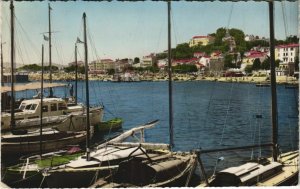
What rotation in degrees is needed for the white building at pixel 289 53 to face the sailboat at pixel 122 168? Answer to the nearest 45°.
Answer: approximately 45° to its right

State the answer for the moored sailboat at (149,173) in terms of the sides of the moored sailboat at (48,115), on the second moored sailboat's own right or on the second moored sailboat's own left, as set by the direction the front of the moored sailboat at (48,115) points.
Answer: on the second moored sailboat's own right

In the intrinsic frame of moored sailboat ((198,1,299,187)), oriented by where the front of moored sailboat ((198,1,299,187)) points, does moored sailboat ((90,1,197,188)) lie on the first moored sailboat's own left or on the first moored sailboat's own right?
on the first moored sailboat's own left

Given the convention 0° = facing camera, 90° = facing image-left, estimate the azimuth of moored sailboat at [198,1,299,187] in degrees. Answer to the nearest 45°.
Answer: approximately 225°

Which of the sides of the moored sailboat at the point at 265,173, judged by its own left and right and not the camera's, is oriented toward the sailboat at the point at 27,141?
left

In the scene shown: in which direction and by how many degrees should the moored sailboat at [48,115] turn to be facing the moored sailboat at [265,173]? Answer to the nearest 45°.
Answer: approximately 90° to its right

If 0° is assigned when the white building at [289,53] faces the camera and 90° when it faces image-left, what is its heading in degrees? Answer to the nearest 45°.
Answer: approximately 0°
